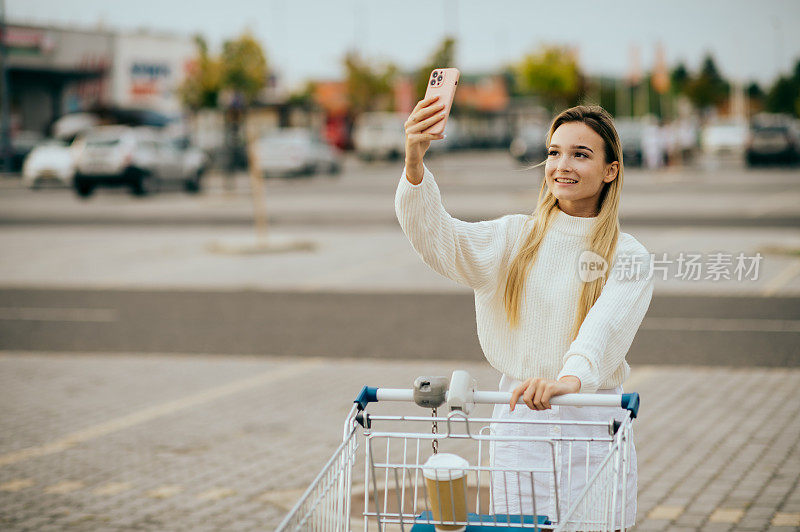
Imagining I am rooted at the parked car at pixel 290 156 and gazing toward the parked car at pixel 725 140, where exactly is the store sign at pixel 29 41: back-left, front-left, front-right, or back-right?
back-left

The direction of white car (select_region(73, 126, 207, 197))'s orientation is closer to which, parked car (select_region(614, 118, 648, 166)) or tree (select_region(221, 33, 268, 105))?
the parked car

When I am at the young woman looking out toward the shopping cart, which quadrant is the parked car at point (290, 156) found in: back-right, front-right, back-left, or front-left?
back-right
